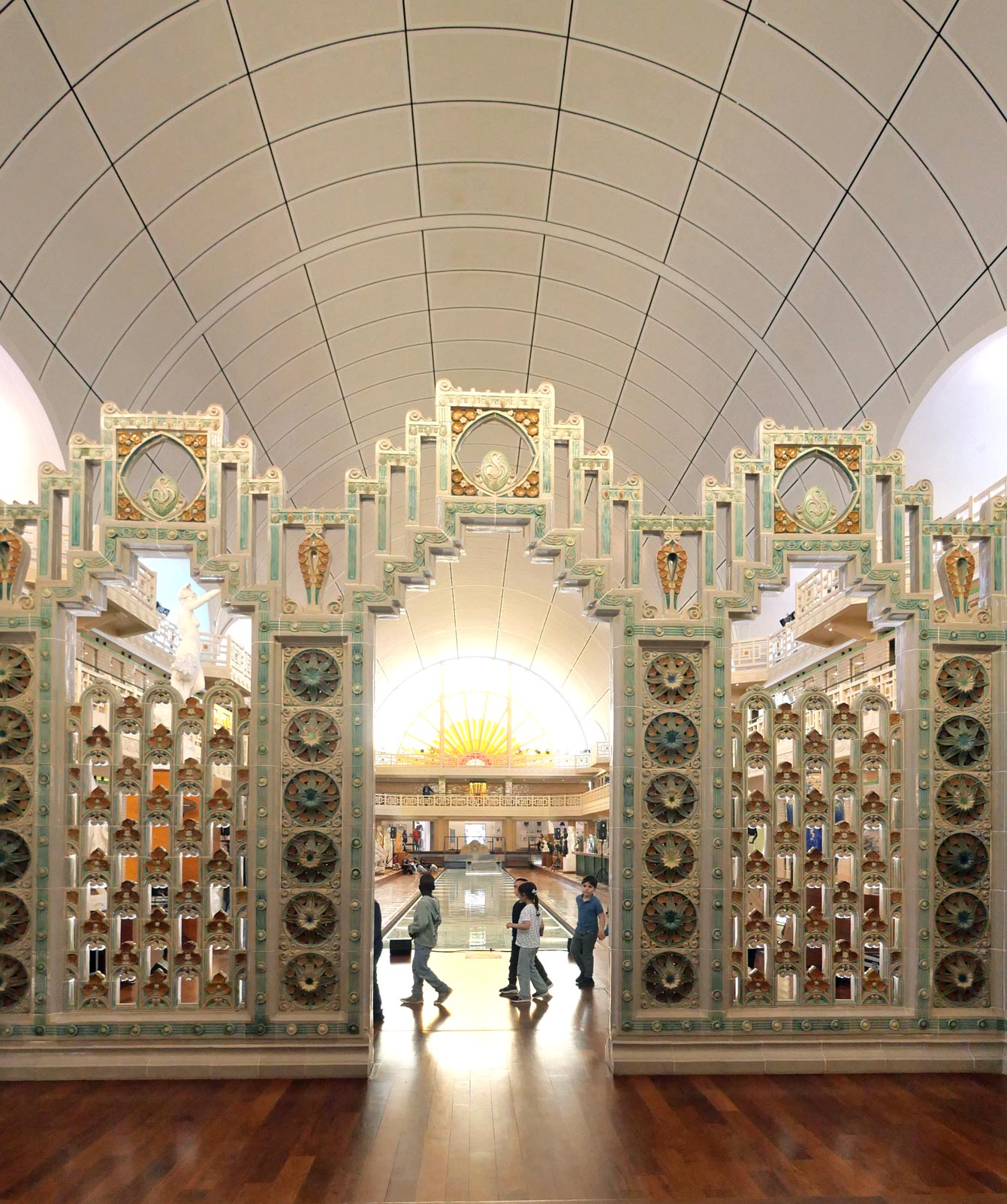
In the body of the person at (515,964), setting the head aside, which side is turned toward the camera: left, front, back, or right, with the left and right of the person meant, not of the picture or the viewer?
left

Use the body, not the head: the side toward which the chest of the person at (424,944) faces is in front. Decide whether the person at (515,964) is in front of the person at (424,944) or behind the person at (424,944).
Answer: behind

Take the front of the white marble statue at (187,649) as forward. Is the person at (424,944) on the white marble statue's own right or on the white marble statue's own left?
on the white marble statue's own right

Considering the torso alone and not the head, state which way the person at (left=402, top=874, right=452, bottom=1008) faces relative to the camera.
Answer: to the viewer's left

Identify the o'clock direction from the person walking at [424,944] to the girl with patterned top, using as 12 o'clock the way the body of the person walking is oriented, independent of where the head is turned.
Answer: The girl with patterned top is roughly at 6 o'clock from the person walking.

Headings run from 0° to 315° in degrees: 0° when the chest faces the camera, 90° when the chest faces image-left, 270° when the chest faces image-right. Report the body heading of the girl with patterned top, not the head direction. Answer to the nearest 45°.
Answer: approximately 90°

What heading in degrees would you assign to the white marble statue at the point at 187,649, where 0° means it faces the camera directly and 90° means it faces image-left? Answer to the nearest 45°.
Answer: approximately 270°
